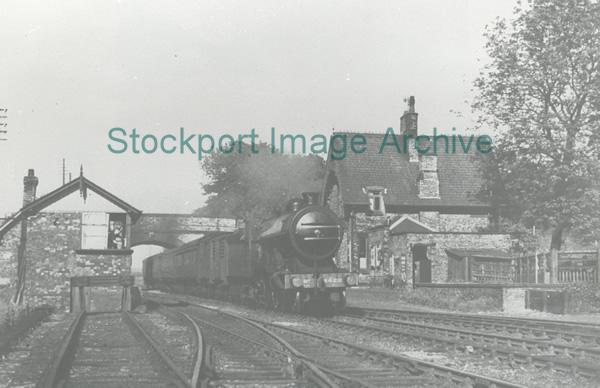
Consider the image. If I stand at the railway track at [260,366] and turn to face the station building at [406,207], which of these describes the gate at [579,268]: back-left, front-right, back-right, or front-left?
front-right

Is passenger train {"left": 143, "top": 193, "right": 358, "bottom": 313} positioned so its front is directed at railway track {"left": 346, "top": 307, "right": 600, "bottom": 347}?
yes

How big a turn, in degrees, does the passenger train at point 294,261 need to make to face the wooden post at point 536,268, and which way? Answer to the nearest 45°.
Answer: approximately 90° to its left

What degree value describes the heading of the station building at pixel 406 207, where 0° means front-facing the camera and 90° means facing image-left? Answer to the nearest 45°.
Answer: approximately 0°

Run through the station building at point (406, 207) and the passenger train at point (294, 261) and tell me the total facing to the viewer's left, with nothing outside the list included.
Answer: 0

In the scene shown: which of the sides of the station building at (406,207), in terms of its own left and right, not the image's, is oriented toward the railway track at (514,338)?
front

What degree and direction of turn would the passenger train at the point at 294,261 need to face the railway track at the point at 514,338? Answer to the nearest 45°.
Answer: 0° — it already faces it

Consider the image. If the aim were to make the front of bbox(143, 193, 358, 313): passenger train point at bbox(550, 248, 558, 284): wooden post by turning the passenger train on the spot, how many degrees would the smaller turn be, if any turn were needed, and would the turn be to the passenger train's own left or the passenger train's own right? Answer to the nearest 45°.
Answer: approximately 90° to the passenger train's own left

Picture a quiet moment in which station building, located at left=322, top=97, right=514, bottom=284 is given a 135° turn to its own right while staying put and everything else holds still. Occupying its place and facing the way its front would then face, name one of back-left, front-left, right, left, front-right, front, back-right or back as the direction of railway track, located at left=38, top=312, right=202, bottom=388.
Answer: back-left

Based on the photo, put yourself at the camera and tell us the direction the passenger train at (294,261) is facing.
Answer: facing the viewer and to the right of the viewer

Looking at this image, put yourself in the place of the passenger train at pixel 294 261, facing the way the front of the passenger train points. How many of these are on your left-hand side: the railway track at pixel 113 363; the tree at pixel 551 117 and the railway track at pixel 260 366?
1
